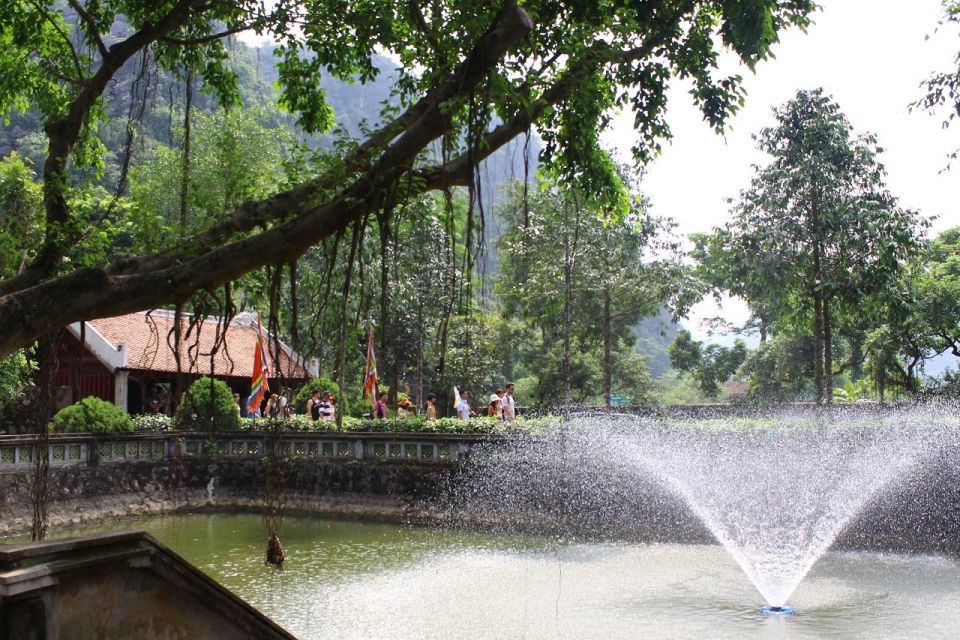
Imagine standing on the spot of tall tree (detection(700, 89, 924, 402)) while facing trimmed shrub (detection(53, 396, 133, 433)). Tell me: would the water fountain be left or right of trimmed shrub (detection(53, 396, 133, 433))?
left

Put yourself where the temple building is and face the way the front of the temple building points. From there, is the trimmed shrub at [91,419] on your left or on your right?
on your right

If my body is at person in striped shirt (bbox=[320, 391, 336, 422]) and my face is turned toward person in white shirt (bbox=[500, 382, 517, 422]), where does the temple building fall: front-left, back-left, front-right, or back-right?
back-left

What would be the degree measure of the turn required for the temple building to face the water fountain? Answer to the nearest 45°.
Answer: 0° — it already faces it

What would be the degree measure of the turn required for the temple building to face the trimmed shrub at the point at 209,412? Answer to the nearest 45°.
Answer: approximately 45° to its right

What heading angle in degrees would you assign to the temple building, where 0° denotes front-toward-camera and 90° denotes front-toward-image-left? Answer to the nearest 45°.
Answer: approximately 315°
